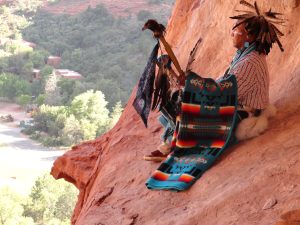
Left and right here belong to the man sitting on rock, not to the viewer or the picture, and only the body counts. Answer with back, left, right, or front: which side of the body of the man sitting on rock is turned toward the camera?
left

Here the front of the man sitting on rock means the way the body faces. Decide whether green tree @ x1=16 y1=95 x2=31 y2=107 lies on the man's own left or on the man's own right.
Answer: on the man's own right

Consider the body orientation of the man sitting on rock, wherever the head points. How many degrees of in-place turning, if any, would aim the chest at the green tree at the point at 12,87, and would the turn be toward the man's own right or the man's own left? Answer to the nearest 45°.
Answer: approximately 45° to the man's own right

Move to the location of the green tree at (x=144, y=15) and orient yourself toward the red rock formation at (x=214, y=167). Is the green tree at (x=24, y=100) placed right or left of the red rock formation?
right

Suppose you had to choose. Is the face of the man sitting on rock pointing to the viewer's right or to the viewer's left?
to the viewer's left

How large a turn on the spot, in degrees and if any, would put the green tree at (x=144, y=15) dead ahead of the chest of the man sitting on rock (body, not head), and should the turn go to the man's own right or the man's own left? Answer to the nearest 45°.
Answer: approximately 90° to the man's own right
